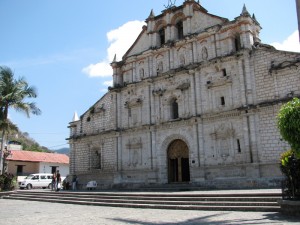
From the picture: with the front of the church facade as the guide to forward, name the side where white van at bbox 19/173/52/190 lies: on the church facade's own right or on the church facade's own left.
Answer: on the church facade's own right

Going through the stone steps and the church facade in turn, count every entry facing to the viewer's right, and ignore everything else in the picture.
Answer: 0

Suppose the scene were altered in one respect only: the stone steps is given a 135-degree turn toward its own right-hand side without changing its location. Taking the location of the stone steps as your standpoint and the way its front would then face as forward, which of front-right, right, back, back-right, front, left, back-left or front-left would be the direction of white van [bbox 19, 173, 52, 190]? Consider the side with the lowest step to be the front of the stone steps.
front-left

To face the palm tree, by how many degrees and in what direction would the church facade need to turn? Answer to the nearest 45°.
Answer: approximately 45° to its right

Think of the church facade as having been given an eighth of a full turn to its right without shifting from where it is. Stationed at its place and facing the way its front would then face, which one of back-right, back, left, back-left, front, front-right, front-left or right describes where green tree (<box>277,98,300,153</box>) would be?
left

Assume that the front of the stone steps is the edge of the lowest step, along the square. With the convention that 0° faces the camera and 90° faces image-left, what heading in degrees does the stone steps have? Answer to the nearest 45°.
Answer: approximately 45°

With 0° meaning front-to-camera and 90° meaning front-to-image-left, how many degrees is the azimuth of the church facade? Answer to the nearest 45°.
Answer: approximately 45°

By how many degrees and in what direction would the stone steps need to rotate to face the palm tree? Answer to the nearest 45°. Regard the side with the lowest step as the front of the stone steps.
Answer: approximately 90° to its right
